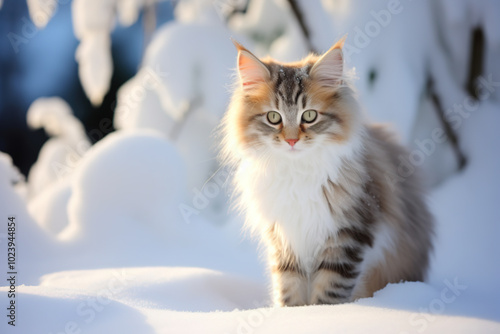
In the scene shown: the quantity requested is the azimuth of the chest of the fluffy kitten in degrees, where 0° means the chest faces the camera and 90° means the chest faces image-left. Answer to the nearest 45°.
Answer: approximately 45°
